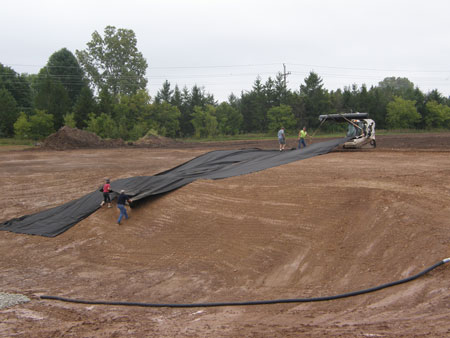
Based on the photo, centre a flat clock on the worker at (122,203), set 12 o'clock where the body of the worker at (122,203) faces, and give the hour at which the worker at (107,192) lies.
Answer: the worker at (107,192) is roughly at 10 o'clock from the worker at (122,203).

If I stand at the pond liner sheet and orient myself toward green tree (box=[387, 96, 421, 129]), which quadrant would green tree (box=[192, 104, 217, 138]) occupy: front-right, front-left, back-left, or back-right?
front-left

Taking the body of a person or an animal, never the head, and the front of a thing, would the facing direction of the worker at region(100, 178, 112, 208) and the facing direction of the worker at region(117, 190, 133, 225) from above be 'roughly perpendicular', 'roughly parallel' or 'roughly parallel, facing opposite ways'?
roughly parallel

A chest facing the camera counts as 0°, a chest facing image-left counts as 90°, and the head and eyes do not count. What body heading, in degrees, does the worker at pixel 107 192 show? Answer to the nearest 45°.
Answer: approximately 225°

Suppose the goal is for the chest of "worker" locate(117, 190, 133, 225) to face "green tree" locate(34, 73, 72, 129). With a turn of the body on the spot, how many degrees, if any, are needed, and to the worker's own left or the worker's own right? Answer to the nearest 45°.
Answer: approximately 45° to the worker's own left

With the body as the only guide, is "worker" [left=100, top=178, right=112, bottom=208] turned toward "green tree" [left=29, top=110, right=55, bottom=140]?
no

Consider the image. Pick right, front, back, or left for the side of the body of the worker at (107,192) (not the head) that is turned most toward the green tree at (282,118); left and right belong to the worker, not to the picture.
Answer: front

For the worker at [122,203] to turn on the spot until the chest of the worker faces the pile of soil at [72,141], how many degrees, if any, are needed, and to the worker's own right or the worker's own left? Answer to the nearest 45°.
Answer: approximately 45° to the worker's own left

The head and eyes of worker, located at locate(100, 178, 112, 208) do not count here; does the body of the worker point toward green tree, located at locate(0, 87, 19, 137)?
no
